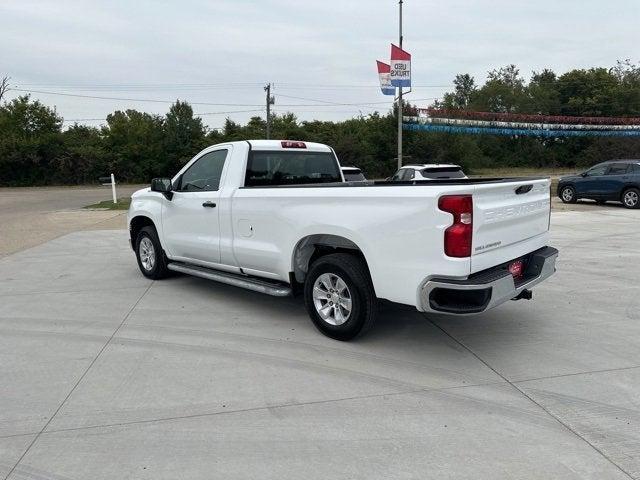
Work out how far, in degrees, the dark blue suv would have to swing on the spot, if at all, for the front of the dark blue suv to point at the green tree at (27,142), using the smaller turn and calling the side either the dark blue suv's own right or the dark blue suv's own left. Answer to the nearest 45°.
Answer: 0° — it already faces it

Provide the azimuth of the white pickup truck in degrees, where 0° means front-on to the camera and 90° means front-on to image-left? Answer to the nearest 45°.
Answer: approximately 135°

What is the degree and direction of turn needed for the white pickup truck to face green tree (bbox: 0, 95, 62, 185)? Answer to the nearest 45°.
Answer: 0° — it already faces it

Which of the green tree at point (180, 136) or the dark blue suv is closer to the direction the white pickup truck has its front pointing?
the green tree

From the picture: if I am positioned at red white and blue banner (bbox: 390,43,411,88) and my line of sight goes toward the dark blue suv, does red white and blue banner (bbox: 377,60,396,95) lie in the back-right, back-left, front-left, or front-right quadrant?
back-left

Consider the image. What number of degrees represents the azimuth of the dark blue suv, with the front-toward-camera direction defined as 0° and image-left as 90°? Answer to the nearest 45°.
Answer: approximately 90°

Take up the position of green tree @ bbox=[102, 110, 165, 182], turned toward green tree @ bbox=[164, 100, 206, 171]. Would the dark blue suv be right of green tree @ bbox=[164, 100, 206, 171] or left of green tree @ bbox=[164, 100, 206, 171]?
right

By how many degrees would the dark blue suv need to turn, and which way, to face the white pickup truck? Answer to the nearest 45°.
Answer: approximately 90° to its left
